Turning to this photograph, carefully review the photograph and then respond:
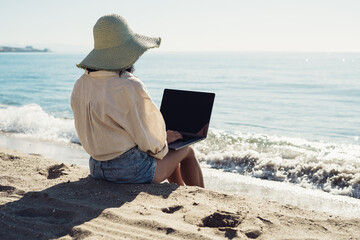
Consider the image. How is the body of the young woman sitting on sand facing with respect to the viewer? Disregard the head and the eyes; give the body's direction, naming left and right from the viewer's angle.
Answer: facing away from the viewer and to the right of the viewer
